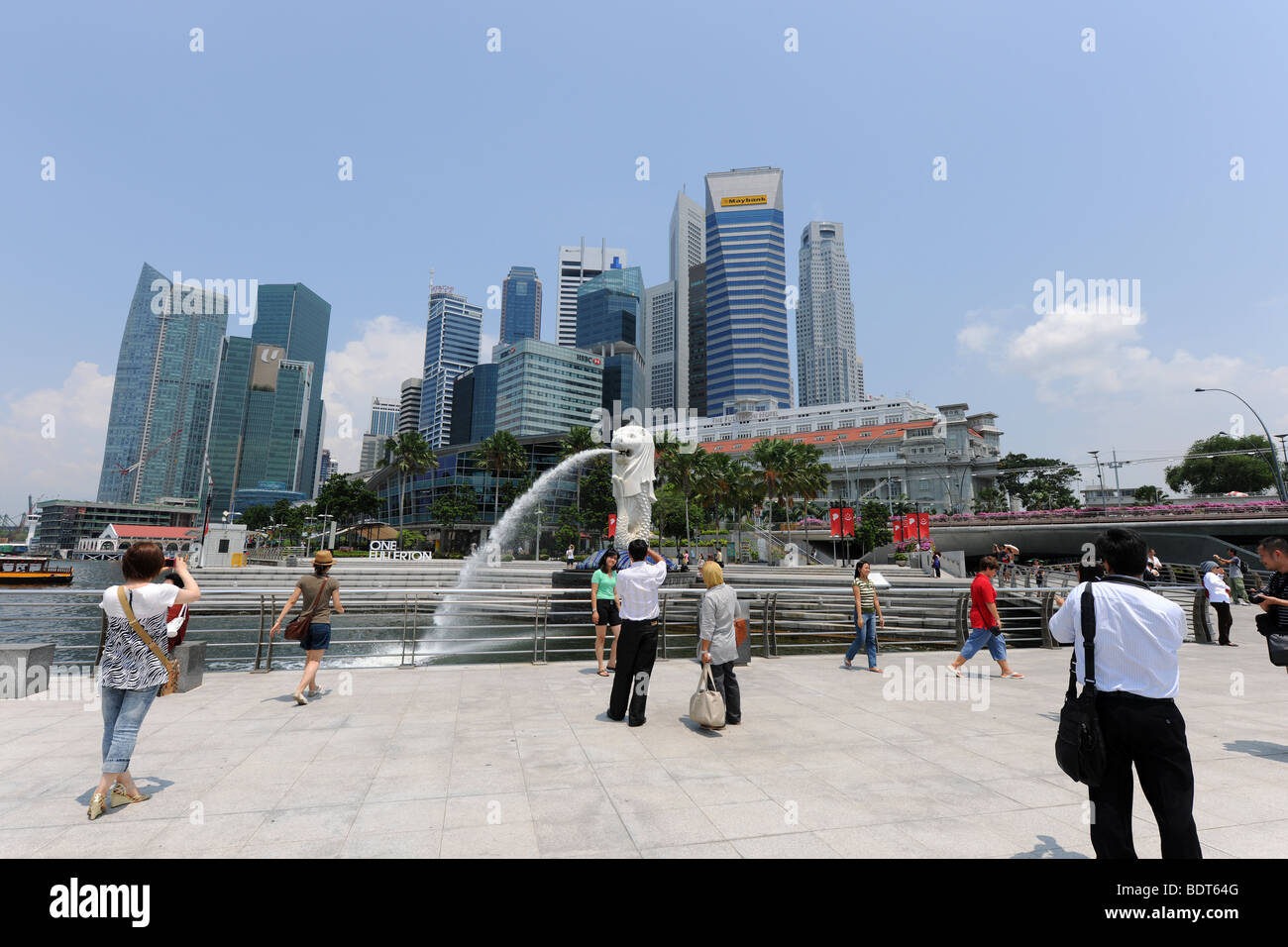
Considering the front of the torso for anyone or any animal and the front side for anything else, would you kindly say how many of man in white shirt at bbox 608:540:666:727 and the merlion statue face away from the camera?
1

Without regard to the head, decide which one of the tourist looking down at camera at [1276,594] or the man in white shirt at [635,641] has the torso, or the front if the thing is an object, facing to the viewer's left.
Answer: the tourist looking down at camera

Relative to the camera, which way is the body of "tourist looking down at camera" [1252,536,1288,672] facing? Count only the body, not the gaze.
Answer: to the viewer's left

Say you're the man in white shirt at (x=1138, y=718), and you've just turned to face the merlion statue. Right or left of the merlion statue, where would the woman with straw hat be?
left

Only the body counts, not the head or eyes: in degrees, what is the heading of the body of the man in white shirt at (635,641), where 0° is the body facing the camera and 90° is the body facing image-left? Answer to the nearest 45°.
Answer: approximately 180°

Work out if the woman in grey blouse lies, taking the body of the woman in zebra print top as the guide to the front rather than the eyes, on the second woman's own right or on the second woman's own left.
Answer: on the second woman's own right

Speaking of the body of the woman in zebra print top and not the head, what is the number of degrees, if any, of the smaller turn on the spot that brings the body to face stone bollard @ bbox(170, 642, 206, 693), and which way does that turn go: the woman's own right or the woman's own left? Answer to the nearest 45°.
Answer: approximately 45° to the woman's own left

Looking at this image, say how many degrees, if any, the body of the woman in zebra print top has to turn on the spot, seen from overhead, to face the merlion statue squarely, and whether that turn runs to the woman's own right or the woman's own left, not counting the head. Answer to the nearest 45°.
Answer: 0° — they already face it
